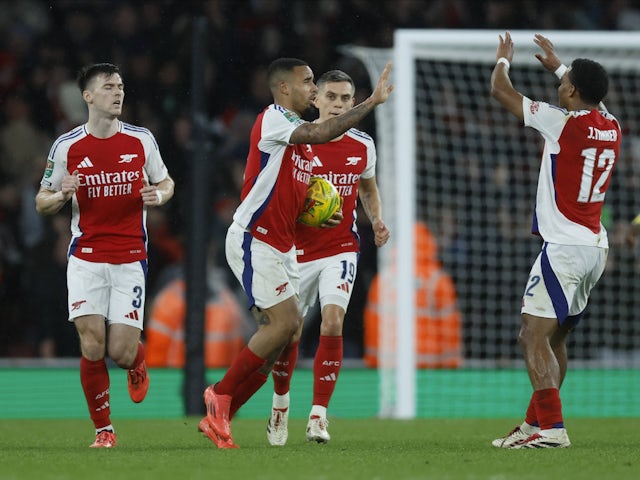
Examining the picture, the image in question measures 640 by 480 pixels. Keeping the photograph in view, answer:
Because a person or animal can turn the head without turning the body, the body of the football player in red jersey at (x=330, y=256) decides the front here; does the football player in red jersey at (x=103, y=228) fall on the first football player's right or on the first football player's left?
on the first football player's right

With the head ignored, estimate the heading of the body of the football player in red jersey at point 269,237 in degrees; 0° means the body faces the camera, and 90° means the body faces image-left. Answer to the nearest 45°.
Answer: approximately 270°

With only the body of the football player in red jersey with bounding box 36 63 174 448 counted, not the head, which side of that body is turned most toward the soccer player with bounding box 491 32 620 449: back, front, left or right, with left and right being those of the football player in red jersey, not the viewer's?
left

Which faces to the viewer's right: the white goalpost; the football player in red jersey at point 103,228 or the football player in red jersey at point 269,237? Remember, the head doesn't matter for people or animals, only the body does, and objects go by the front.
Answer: the football player in red jersey at point 269,237

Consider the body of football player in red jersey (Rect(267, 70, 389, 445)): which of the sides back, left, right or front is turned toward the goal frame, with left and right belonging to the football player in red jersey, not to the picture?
back

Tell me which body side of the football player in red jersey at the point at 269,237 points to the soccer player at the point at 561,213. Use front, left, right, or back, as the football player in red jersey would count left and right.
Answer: front

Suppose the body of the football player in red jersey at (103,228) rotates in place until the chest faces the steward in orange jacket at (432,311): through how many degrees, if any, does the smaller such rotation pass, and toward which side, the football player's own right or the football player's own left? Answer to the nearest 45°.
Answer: approximately 135° to the football player's own left
